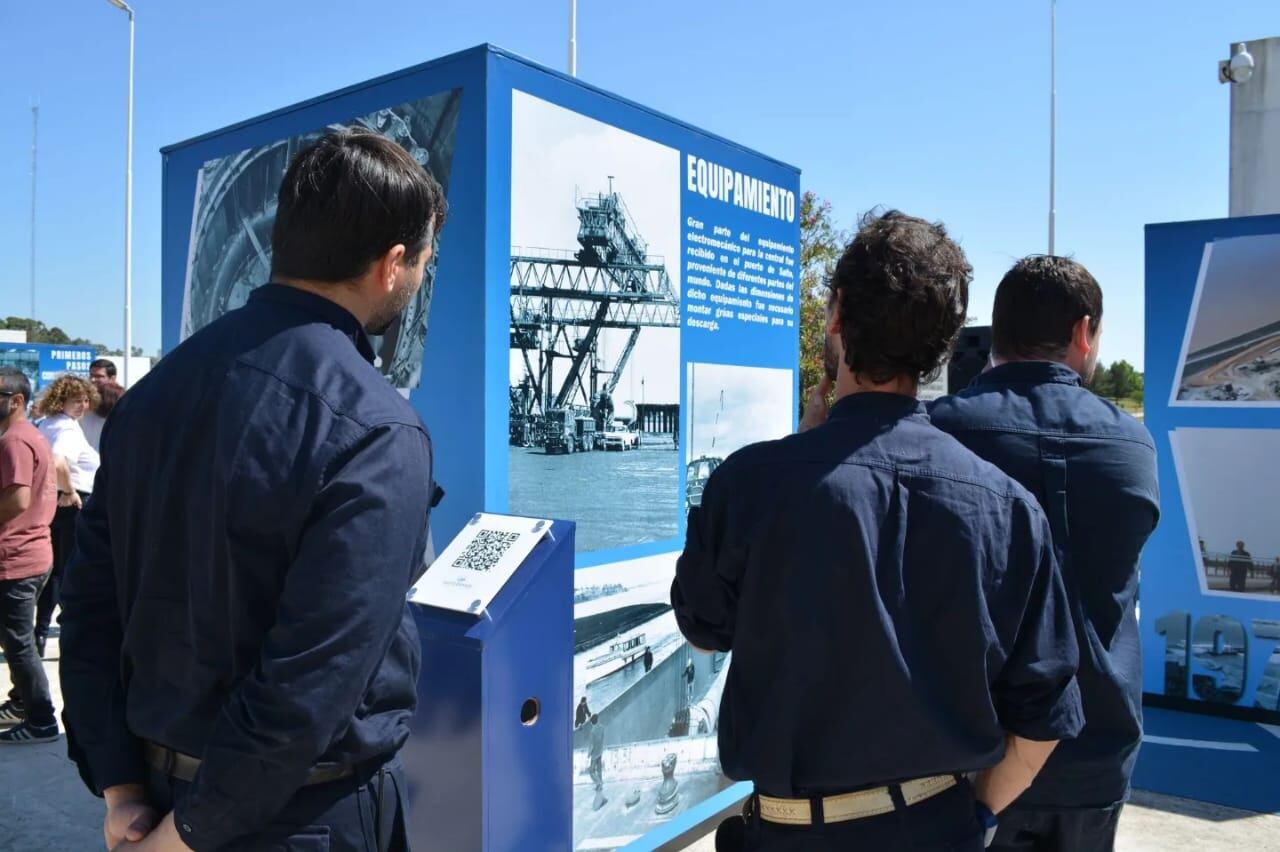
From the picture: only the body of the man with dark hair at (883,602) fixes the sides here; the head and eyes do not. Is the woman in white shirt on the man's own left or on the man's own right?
on the man's own left

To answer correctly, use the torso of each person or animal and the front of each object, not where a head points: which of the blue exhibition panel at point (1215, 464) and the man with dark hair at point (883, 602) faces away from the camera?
the man with dark hair

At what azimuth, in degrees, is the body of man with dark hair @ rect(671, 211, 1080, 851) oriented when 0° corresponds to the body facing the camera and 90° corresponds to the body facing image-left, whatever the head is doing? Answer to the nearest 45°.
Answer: approximately 180°

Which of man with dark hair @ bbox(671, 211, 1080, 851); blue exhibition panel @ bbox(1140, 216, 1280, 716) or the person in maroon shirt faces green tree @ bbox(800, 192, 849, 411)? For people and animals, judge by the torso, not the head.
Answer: the man with dark hair

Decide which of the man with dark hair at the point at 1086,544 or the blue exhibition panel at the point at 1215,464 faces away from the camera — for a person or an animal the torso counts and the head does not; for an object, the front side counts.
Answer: the man with dark hair

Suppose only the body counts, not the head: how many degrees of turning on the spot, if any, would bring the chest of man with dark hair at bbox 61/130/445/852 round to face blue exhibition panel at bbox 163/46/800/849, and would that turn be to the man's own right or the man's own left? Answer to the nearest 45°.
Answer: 0° — they already face it

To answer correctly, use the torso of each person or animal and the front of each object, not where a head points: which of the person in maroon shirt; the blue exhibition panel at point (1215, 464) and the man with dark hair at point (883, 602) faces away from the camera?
the man with dark hair

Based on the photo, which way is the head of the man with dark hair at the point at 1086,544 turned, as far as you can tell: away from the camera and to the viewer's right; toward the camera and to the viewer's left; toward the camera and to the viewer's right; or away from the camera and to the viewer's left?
away from the camera and to the viewer's right

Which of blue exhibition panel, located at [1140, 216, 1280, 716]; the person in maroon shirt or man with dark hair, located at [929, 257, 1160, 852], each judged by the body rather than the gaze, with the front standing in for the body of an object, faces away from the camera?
the man with dark hair

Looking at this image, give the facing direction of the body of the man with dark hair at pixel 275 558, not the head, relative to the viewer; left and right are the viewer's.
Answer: facing away from the viewer and to the right of the viewer
